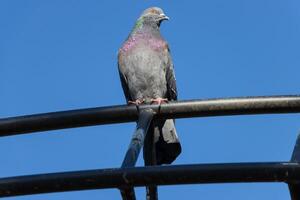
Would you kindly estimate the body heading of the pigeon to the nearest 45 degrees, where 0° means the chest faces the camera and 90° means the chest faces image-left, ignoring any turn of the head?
approximately 0°
